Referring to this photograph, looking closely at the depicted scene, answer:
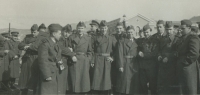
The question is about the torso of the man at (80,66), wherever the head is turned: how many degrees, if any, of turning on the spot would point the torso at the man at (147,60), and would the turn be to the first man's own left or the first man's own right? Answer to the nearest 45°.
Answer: approximately 90° to the first man's own left

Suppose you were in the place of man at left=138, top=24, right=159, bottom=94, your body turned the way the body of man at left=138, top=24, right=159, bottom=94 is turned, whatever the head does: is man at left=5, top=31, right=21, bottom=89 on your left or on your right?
on your right

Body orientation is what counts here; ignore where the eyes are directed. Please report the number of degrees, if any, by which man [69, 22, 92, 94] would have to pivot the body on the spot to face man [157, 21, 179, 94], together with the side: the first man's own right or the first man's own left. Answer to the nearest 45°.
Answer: approximately 90° to the first man's own left

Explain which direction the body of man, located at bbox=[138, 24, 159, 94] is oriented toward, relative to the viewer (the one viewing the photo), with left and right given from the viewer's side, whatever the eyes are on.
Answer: facing the viewer

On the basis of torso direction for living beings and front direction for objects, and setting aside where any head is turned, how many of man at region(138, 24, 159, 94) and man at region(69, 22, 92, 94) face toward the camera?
2

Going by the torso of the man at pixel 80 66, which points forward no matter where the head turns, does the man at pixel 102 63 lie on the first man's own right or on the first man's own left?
on the first man's own left
